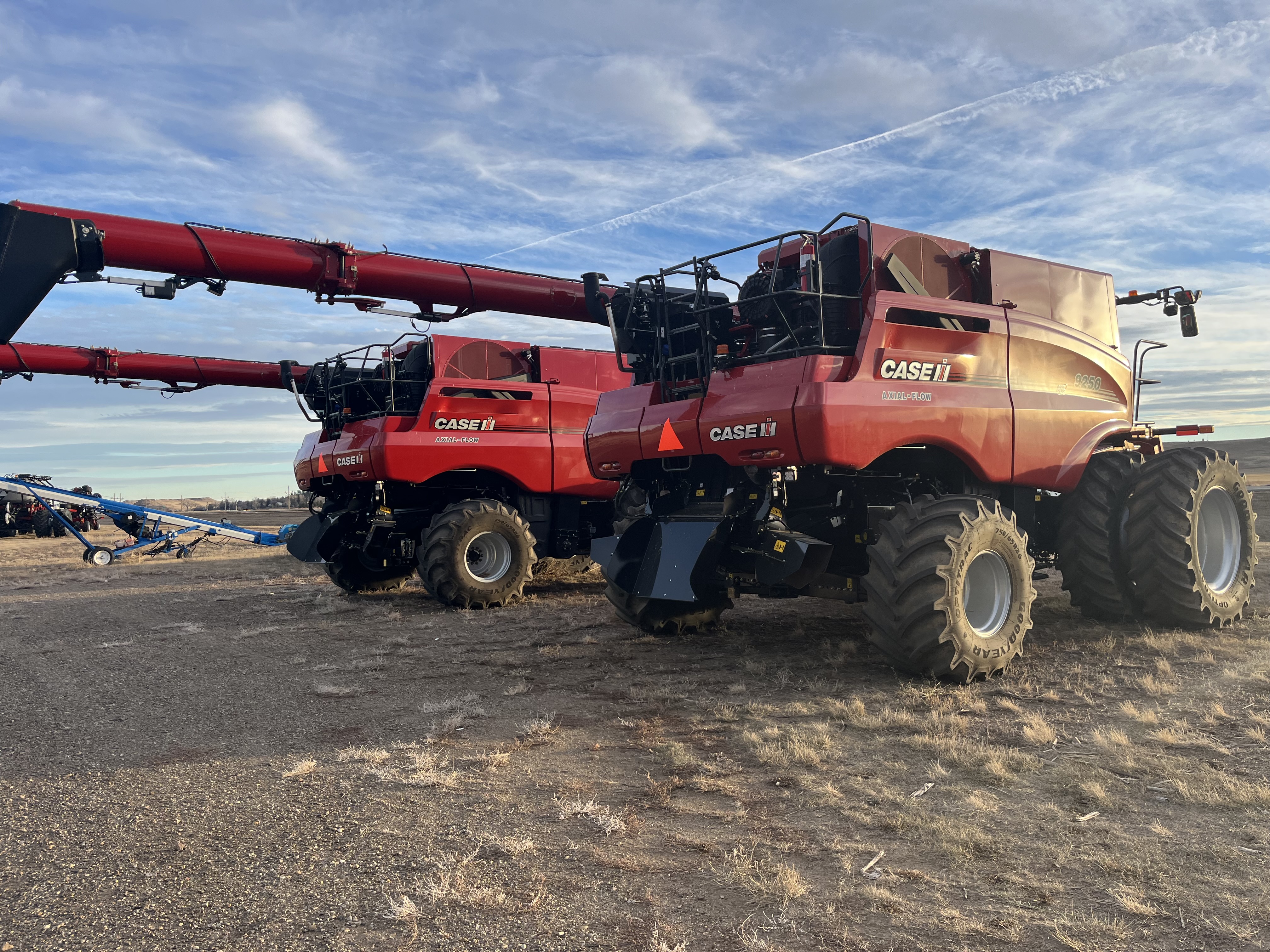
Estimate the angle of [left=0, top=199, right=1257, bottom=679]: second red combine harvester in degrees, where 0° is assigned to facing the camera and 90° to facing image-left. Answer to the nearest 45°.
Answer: approximately 225°

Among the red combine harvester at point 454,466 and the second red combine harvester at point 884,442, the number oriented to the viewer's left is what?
0

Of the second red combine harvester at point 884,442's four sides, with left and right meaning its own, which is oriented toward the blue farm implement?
left

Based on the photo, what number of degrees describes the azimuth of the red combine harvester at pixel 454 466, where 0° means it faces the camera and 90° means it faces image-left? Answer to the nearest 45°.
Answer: approximately 225°

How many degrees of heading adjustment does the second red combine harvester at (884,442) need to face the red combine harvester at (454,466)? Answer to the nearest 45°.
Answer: approximately 90° to its left
